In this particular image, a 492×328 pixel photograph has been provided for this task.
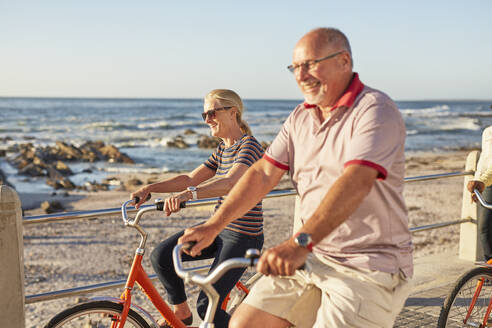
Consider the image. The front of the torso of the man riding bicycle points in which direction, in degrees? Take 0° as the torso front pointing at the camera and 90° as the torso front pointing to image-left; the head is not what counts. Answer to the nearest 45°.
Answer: approximately 45°

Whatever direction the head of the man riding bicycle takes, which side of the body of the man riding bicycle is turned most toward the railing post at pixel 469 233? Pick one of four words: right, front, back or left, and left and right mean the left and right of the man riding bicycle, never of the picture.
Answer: back

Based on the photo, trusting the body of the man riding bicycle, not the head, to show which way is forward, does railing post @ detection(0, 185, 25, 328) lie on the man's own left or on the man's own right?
on the man's own right

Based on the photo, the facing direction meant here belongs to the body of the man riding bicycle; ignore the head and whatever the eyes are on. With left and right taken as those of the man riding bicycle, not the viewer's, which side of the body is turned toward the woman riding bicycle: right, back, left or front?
right
